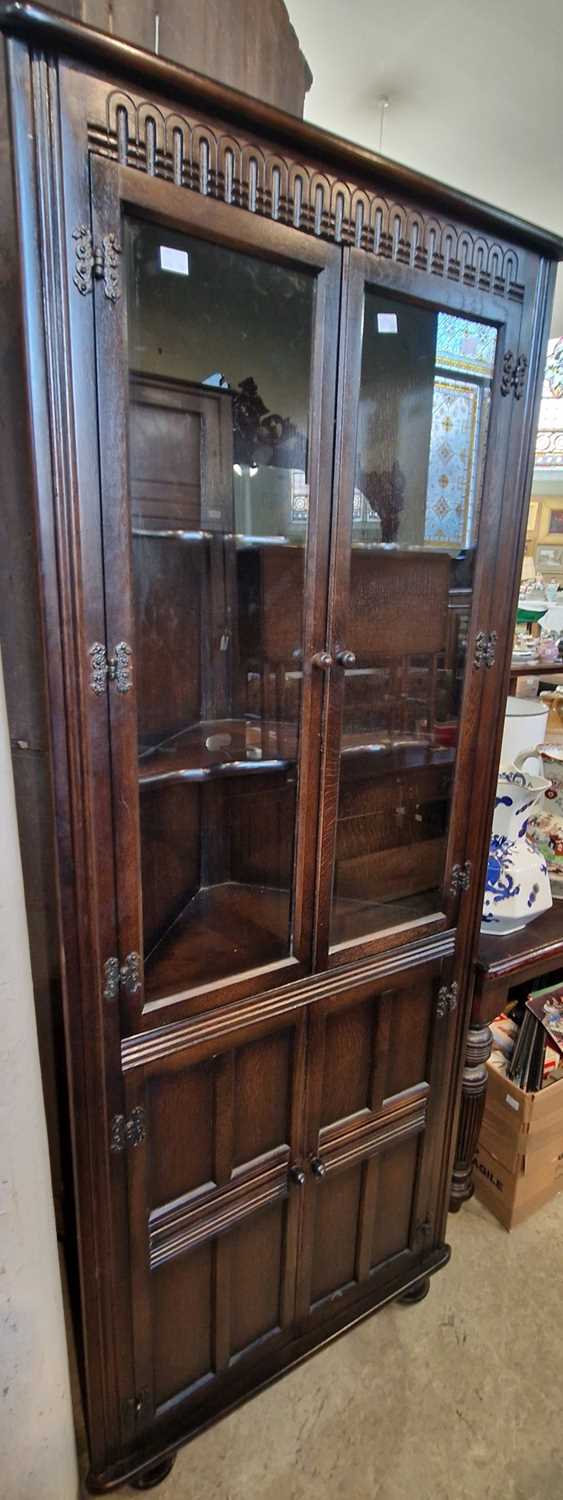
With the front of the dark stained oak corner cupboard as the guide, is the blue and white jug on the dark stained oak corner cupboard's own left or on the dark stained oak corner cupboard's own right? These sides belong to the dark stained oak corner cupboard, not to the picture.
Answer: on the dark stained oak corner cupboard's own left

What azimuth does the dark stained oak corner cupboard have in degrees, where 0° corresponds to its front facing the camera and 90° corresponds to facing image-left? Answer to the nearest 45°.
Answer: approximately 315°

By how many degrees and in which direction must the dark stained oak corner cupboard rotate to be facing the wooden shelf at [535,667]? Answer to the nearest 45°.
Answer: approximately 90° to its left
